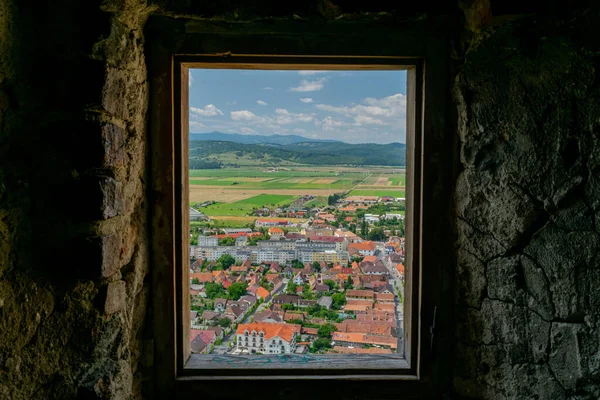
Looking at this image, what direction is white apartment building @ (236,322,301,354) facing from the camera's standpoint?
toward the camera
